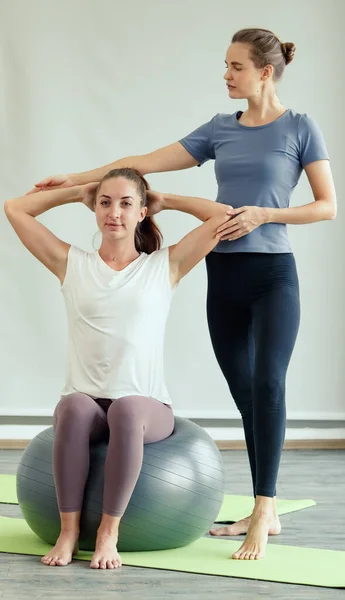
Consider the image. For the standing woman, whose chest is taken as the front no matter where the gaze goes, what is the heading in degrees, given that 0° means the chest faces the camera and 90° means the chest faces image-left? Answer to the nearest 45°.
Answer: approximately 45°

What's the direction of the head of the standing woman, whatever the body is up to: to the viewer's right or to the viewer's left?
to the viewer's left

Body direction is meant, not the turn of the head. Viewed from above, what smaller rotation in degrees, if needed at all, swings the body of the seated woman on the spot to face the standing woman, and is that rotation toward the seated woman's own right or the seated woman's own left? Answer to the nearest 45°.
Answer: approximately 90° to the seated woman's own left

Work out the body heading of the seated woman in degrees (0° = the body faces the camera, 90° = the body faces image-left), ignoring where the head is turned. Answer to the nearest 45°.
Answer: approximately 0°
